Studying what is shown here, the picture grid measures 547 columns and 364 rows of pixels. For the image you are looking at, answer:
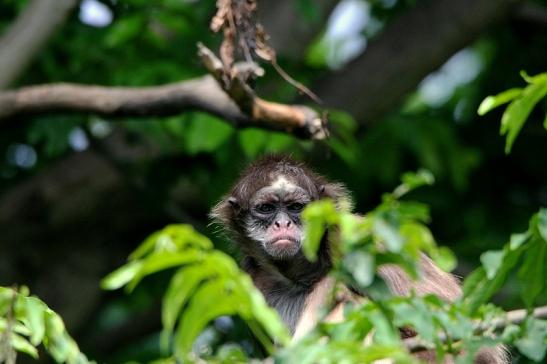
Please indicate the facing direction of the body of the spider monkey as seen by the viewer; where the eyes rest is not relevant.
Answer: toward the camera

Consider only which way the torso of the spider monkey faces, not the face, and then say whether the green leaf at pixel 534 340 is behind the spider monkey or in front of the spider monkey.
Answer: in front

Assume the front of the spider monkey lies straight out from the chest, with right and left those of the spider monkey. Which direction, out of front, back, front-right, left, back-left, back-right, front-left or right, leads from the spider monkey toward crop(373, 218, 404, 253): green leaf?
front

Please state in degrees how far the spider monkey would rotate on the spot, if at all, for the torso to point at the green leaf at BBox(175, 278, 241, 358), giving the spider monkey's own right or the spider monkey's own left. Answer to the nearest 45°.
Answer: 0° — it already faces it

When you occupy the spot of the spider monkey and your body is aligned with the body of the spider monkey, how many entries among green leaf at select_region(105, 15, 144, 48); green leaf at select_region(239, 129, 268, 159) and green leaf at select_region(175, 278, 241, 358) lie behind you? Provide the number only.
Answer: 2

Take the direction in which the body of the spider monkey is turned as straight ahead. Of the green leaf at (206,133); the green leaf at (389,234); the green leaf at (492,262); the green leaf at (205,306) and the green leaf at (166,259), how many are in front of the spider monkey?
4

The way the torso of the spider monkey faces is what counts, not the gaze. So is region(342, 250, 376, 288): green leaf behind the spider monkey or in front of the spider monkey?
in front

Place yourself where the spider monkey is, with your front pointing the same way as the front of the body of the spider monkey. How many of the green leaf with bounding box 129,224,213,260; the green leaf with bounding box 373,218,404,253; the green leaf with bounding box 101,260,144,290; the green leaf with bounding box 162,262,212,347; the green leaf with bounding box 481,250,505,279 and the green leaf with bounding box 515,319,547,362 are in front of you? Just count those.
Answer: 6

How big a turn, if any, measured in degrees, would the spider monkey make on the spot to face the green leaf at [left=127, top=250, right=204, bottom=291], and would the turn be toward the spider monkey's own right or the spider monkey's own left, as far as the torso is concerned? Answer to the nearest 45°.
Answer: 0° — it already faces it

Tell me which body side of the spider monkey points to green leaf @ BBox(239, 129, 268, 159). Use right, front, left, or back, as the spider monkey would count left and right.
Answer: back
